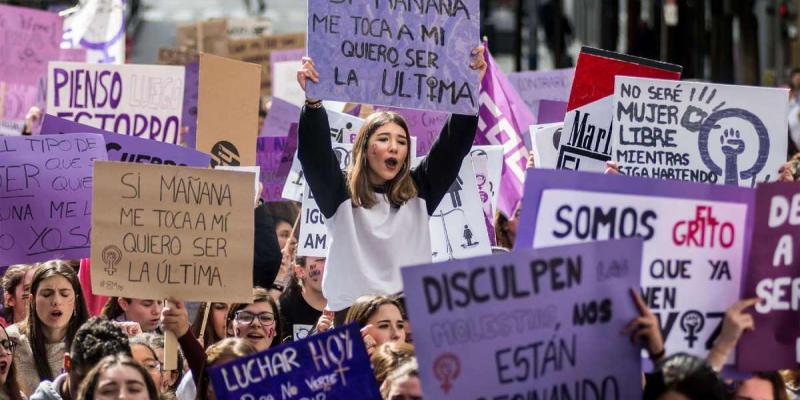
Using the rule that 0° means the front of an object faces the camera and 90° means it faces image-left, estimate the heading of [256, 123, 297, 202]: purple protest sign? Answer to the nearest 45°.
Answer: approximately 0°

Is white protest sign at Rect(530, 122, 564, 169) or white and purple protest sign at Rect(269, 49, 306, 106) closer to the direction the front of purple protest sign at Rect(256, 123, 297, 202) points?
the white protest sign

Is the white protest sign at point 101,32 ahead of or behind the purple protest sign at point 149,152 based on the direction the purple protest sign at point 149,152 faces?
behind

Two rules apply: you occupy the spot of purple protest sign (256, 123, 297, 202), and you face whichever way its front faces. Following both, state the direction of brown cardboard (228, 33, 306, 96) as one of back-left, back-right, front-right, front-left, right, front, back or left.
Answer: back
